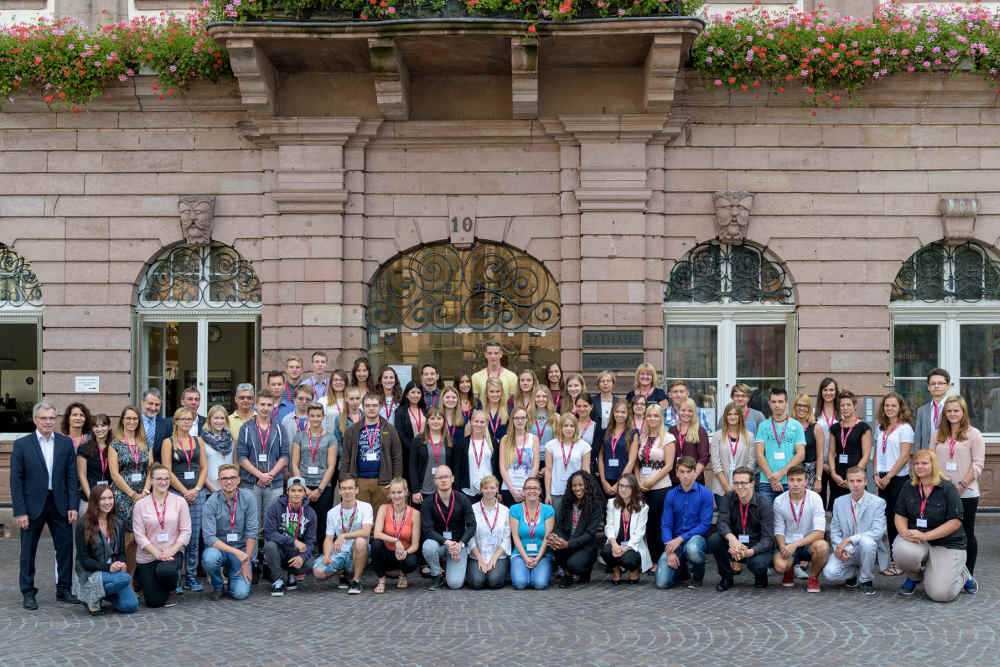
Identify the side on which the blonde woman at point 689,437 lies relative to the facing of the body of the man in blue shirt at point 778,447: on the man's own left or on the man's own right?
on the man's own right

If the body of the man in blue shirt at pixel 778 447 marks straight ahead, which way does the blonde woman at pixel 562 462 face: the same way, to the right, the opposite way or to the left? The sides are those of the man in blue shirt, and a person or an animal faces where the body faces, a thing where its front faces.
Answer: the same way

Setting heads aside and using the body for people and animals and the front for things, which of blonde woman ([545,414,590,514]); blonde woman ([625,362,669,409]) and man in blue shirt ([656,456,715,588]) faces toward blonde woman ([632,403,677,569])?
blonde woman ([625,362,669,409])

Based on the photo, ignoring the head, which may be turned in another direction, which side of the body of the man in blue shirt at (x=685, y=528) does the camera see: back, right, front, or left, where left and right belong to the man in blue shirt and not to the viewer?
front

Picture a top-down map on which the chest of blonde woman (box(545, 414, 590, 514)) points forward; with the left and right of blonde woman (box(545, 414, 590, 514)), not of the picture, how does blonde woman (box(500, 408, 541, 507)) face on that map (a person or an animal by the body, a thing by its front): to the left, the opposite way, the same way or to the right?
the same way

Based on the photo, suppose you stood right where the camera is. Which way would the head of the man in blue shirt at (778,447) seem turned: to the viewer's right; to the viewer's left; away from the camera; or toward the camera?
toward the camera

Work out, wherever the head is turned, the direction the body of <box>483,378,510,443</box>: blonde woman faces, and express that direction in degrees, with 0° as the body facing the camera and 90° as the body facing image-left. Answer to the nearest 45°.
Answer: approximately 0°

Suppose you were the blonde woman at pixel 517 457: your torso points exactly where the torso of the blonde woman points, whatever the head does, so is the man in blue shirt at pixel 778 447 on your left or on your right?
on your left

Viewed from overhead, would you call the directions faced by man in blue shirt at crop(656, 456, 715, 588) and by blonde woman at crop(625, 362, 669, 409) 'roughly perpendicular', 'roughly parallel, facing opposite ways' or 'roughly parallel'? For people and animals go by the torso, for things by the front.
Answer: roughly parallel

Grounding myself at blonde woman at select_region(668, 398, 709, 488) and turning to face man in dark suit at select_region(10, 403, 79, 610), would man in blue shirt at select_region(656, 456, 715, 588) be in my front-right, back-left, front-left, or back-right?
front-left

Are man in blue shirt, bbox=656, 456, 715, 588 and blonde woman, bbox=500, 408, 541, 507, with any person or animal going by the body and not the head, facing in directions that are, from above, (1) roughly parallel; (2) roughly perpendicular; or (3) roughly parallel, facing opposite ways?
roughly parallel

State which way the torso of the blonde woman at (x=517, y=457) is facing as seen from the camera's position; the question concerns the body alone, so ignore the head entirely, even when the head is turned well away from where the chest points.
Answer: toward the camera

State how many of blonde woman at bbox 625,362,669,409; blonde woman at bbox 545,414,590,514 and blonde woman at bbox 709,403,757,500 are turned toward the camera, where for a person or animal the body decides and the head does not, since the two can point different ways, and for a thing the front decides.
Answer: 3

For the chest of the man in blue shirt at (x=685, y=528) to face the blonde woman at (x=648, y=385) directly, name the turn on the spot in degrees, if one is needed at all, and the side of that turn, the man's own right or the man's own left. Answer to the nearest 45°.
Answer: approximately 180°

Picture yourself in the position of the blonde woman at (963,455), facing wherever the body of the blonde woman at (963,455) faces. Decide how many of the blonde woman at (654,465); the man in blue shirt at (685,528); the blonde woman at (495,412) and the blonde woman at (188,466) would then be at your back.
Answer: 0

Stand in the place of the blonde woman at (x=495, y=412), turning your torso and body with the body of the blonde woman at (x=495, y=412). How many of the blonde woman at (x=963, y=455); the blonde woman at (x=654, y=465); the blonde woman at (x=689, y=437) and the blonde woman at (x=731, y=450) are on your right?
0

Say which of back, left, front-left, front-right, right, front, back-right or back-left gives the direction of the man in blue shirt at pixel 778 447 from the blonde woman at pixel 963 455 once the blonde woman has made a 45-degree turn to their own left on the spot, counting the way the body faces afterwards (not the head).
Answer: right

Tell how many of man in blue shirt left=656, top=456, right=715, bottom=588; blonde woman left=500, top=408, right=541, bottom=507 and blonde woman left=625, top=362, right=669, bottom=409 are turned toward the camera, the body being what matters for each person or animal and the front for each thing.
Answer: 3

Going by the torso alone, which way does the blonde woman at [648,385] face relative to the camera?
toward the camera

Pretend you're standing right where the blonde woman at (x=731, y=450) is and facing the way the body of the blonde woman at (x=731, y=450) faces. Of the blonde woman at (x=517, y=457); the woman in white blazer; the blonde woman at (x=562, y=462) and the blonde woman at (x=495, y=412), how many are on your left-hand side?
0

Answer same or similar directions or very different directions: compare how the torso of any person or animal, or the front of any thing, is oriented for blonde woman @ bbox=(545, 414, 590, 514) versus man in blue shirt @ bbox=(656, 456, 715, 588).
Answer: same or similar directions
